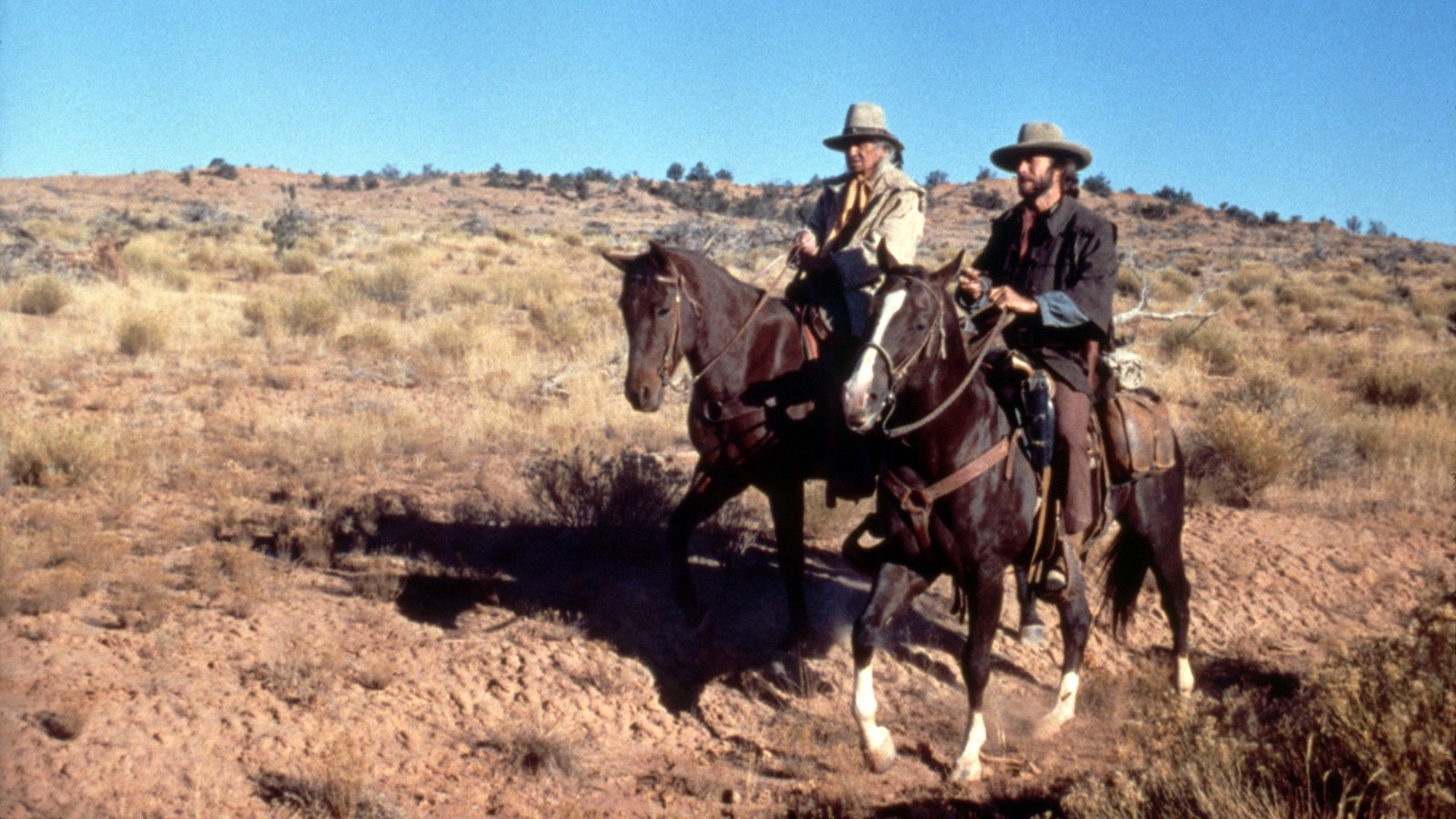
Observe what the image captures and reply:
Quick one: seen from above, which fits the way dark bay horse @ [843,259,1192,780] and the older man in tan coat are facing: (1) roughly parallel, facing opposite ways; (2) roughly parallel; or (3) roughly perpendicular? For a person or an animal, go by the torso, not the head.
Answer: roughly parallel

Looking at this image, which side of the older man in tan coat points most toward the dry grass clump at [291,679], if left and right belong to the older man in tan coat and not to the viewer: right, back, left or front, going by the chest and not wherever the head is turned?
front

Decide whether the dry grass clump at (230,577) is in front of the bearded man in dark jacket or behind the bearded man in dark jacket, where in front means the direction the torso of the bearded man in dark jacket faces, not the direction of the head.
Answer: in front

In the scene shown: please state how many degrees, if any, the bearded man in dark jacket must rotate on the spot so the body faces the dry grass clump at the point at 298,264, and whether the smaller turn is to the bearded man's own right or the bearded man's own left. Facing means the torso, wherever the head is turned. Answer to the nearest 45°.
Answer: approximately 90° to the bearded man's own right

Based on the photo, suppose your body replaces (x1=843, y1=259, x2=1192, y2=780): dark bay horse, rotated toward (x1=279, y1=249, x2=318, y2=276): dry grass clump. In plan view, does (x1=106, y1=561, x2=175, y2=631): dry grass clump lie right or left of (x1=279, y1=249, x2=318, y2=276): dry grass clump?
left

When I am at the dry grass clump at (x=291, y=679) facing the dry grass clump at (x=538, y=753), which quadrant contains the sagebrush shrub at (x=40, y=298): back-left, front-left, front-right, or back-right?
back-left

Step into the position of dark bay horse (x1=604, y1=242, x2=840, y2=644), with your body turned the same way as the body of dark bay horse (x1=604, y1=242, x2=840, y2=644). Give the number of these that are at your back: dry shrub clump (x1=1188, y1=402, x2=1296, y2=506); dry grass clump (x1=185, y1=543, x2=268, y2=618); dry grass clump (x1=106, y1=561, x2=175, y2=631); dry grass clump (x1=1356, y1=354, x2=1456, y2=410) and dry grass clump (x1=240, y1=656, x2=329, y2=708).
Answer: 2

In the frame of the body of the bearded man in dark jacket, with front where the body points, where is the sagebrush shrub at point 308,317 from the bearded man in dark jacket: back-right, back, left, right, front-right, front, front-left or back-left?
right

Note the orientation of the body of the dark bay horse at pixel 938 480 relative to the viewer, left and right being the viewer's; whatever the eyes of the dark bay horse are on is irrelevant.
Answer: facing the viewer and to the left of the viewer

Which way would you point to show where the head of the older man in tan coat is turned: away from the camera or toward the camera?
toward the camera

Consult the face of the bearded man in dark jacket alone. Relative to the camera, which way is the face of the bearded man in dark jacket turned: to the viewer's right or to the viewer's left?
to the viewer's left

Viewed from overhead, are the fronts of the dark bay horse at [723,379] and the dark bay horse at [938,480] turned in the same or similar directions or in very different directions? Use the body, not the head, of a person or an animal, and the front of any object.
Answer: same or similar directions

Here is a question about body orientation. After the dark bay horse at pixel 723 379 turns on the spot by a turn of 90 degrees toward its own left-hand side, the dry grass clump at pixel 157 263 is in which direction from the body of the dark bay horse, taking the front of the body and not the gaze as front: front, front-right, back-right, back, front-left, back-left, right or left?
back

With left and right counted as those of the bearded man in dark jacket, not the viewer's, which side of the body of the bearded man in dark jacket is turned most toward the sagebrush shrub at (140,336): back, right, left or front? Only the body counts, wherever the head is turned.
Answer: right

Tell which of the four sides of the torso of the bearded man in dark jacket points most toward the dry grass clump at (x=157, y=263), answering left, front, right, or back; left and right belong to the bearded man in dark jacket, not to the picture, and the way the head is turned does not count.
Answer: right

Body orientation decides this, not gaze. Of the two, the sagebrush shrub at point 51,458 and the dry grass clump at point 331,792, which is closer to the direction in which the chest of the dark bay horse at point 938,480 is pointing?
the dry grass clump

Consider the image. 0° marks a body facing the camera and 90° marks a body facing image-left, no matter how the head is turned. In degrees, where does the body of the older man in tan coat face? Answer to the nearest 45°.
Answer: approximately 45°
